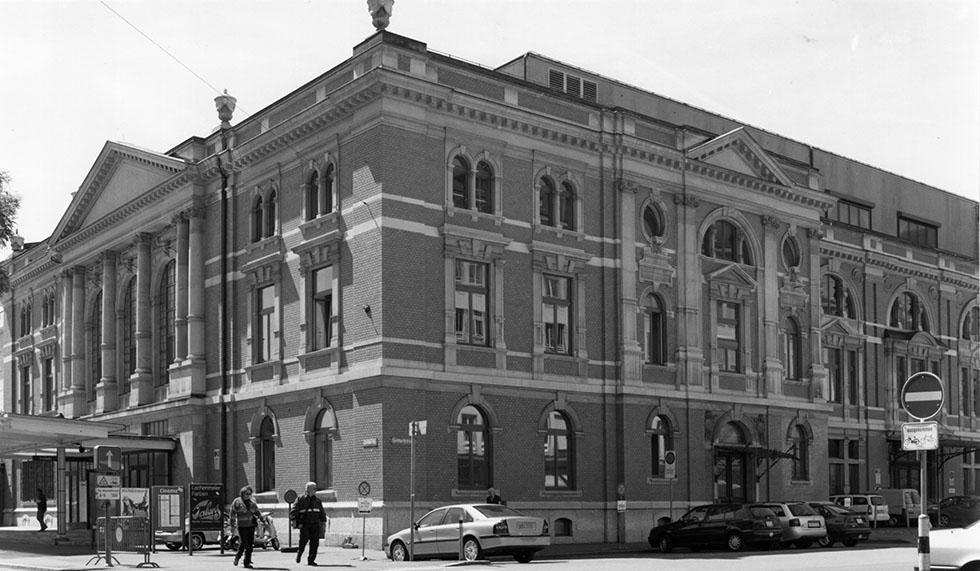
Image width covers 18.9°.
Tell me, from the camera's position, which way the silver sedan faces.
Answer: facing away from the viewer and to the left of the viewer
